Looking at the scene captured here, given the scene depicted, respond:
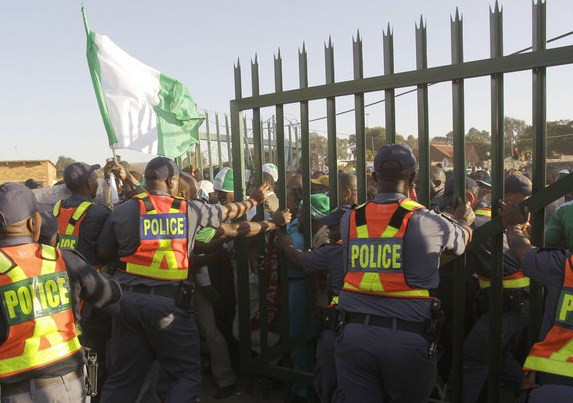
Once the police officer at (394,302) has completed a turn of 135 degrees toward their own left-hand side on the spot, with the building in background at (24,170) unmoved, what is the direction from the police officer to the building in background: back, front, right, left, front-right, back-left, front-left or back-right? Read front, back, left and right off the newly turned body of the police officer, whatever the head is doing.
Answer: right

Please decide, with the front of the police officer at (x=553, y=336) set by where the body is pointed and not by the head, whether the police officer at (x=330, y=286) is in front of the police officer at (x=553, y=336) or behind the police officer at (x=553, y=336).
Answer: in front

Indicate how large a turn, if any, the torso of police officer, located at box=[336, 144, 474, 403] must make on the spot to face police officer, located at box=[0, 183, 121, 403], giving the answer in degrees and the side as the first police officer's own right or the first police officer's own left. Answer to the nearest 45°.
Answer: approximately 90° to the first police officer's own left

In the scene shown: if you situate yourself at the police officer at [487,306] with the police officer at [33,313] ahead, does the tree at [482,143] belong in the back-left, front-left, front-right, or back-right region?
back-right

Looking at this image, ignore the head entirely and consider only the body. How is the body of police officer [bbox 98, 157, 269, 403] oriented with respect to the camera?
away from the camera

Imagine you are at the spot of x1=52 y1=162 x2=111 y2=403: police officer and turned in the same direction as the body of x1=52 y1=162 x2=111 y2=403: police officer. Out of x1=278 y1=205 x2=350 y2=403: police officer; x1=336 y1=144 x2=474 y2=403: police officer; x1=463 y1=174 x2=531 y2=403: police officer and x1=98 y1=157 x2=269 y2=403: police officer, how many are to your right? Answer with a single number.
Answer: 4

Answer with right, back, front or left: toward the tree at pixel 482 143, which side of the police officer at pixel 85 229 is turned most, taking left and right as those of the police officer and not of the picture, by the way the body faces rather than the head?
front

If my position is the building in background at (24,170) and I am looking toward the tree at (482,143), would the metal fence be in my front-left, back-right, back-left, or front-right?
front-right

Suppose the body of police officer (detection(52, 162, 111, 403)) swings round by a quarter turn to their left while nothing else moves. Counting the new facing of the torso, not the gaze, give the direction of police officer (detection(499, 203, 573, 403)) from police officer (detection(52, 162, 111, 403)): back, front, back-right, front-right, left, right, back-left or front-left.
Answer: back

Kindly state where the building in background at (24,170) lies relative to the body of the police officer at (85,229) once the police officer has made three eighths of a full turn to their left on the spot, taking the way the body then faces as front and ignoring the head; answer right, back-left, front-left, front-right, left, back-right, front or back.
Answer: right

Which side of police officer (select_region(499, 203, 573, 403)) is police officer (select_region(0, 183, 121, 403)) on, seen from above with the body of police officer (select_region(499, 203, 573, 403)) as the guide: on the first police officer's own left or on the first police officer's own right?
on the first police officer's own left

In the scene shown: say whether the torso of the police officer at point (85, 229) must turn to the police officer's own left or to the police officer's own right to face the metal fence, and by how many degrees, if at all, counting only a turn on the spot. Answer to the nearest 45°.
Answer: approximately 90° to the police officer's own right

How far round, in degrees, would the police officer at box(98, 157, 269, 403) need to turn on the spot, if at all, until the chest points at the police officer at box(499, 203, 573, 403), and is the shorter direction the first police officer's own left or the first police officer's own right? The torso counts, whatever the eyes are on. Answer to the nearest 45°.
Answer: approximately 135° to the first police officer's own right

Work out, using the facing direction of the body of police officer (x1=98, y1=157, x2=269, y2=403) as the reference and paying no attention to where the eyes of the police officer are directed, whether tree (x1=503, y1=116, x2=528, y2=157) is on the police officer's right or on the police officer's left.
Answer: on the police officer's right

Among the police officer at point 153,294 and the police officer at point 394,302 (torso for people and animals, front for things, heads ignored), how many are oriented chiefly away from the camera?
2

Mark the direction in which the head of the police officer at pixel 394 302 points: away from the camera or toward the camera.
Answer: away from the camera

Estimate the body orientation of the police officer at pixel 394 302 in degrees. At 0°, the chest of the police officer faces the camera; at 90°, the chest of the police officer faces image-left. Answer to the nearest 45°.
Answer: approximately 180°

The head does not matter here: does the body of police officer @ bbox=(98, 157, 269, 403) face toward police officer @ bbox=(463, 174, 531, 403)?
no

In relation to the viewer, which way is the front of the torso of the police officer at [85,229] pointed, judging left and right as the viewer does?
facing away from the viewer and to the right of the viewer
